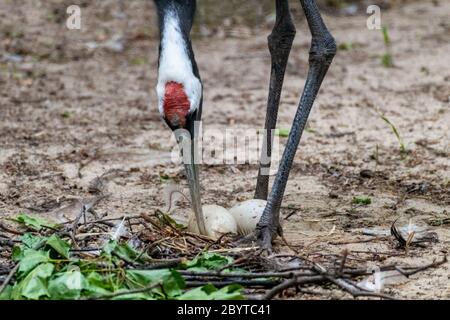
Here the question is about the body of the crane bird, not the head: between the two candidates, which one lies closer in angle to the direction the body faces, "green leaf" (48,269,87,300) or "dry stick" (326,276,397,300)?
the green leaf

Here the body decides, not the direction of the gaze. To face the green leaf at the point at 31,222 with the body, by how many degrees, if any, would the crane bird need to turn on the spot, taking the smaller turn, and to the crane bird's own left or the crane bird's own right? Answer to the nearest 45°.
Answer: approximately 45° to the crane bird's own right

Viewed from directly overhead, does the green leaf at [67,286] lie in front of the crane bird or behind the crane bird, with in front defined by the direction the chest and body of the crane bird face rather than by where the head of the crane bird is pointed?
in front

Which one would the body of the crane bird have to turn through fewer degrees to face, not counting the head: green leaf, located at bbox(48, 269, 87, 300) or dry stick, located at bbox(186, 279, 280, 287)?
the green leaf

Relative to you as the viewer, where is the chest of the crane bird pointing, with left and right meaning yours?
facing the viewer and to the left of the viewer

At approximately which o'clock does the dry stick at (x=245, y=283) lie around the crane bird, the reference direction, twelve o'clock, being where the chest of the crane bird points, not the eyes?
The dry stick is roughly at 10 o'clock from the crane bird.

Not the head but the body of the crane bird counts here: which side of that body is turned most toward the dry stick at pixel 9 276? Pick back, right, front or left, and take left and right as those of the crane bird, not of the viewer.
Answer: front

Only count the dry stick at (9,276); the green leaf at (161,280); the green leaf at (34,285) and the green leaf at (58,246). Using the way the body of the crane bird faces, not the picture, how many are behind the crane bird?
0

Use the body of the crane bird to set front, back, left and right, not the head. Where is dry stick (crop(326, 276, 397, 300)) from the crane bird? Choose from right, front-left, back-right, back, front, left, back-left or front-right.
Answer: left

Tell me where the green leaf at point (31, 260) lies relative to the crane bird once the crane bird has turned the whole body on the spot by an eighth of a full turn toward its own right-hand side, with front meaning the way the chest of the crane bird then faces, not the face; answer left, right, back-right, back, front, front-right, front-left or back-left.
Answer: front-left

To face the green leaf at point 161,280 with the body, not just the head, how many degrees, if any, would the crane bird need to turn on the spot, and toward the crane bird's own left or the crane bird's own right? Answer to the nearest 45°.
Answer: approximately 45° to the crane bird's own left

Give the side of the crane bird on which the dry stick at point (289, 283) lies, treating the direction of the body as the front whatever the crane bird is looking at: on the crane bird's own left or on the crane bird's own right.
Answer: on the crane bird's own left
